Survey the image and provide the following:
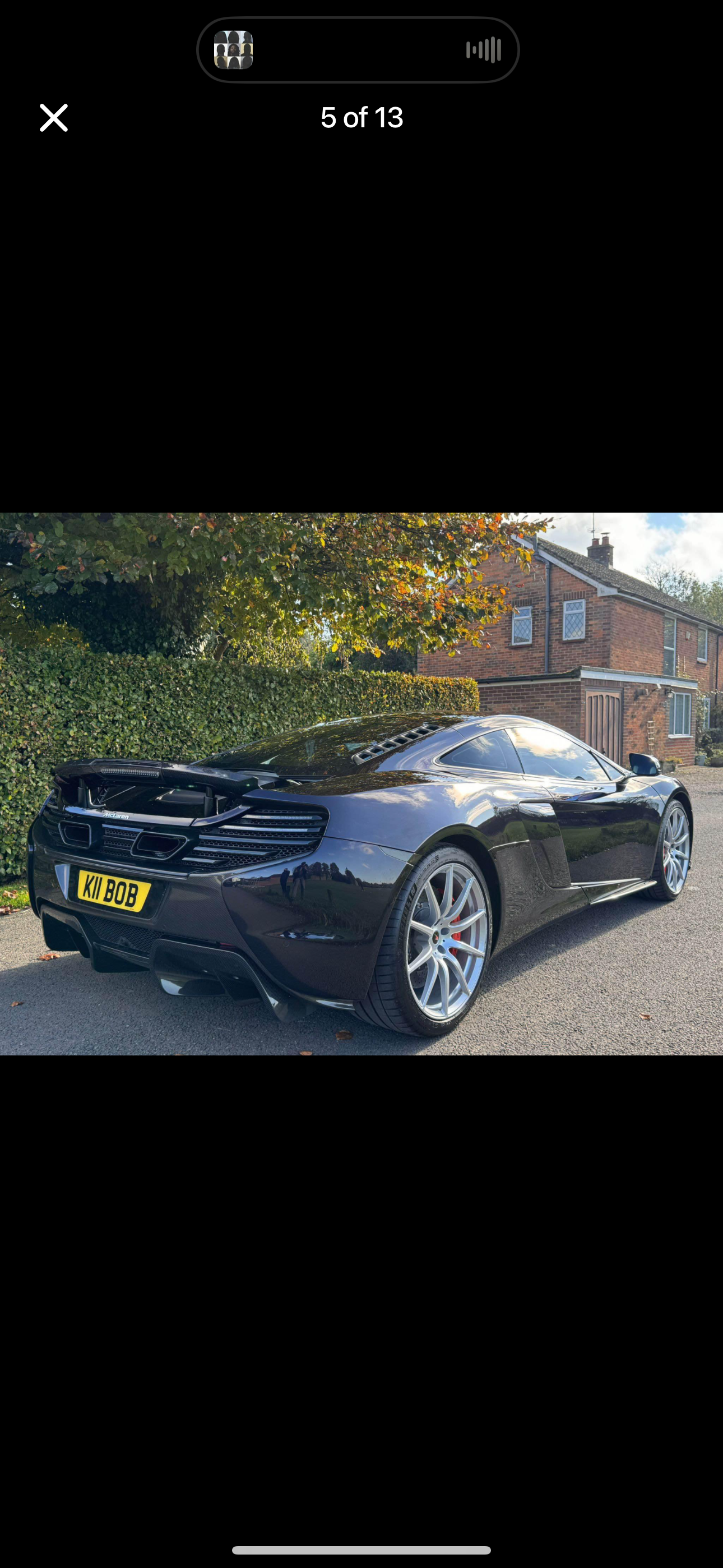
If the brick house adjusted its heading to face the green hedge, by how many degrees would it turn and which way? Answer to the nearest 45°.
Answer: approximately 45° to its right

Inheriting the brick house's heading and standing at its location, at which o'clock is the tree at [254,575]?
The tree is roughly at 2 o'clock from the brick house.

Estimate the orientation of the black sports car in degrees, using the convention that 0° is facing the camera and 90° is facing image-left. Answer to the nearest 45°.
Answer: approximately 225°

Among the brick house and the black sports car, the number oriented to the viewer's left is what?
0

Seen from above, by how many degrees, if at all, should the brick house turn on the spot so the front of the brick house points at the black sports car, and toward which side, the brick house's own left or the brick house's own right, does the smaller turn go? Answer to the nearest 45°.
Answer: approximately 45° to the brick house's own right
